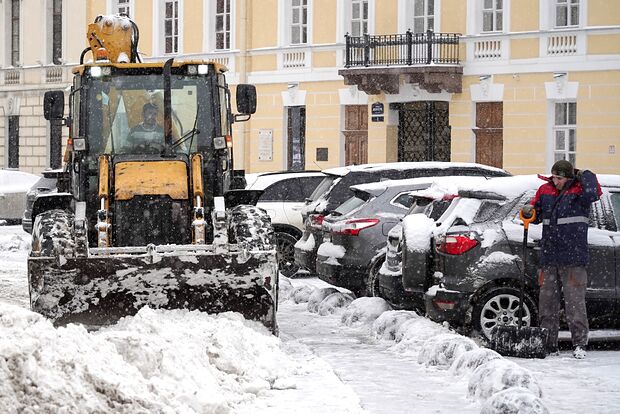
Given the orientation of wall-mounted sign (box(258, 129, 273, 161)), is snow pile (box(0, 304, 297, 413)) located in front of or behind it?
in front

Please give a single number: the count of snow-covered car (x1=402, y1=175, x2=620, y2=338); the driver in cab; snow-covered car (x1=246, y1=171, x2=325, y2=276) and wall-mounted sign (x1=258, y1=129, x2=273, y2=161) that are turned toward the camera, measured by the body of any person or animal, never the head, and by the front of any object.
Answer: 2

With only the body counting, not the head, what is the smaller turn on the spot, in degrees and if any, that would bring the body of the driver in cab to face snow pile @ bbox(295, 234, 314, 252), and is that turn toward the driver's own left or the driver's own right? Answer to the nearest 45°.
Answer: approximately 135° to the driver's own left

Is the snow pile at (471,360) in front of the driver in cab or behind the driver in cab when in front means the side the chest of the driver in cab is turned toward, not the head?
in front

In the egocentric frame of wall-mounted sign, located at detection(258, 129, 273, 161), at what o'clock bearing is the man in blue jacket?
The man in blue jacket is roughly at 12 o'clock from the wall-mounted sign.

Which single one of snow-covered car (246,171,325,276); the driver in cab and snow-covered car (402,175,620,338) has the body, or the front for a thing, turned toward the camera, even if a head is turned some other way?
the driver in cab

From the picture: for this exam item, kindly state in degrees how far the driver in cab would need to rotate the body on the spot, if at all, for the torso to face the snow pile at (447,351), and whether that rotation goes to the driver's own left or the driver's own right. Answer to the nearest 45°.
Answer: approximately 45° to the driver's own left

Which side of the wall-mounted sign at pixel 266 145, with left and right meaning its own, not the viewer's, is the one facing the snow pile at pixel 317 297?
front

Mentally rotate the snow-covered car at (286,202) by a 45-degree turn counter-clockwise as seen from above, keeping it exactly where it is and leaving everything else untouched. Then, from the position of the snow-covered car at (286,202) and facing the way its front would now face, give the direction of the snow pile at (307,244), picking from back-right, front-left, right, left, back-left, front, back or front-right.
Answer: back

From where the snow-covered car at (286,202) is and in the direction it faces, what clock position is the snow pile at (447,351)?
The snow pile is roughly at 4 o'clock from the snow-covered car.

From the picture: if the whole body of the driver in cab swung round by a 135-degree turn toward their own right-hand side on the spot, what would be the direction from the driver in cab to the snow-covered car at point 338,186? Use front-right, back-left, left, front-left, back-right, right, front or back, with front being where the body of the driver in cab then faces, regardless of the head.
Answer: right

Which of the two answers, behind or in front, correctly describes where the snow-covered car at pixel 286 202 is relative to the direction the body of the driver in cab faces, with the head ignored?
behind
